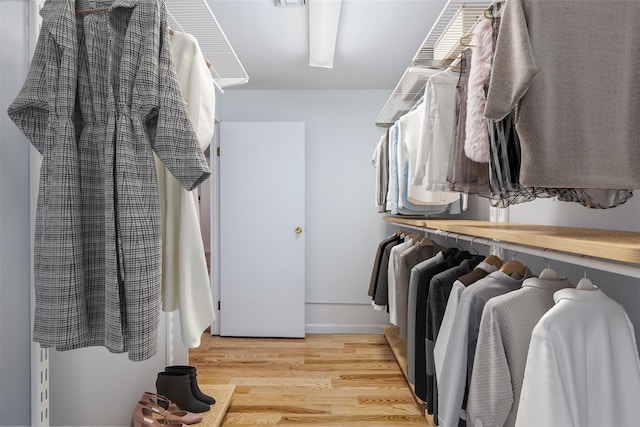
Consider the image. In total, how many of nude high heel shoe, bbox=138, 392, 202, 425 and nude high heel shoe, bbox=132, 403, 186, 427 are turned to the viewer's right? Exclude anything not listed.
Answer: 2

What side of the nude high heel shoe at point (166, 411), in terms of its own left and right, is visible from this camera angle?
right

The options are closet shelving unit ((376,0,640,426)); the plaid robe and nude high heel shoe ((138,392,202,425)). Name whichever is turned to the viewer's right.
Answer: the nude high heel shoe

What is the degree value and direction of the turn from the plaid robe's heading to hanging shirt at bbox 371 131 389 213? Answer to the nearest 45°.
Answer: approximately 135° to its left

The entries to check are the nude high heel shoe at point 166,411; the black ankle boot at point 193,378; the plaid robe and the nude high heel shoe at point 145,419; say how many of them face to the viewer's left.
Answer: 0

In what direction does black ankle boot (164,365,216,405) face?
to the viewer's right

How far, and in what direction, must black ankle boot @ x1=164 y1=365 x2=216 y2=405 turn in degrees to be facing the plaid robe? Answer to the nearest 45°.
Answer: approximately 90° to its right

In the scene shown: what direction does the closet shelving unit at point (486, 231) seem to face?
to the viewer's left

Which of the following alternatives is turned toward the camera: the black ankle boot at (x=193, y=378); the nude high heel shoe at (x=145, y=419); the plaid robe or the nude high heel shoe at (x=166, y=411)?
the plaid robe

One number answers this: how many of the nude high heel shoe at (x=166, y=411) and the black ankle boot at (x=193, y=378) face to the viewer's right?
2

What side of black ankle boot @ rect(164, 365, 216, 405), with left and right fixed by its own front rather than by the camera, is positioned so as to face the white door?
left

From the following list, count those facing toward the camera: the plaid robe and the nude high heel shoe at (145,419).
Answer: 1

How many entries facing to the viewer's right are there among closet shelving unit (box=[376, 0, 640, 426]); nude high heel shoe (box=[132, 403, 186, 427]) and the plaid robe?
1

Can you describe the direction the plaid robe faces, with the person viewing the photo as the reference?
facing the viewer

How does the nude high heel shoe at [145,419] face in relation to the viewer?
to the viewer's right

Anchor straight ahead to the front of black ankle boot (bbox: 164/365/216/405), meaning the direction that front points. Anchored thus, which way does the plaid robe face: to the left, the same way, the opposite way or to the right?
to the right
